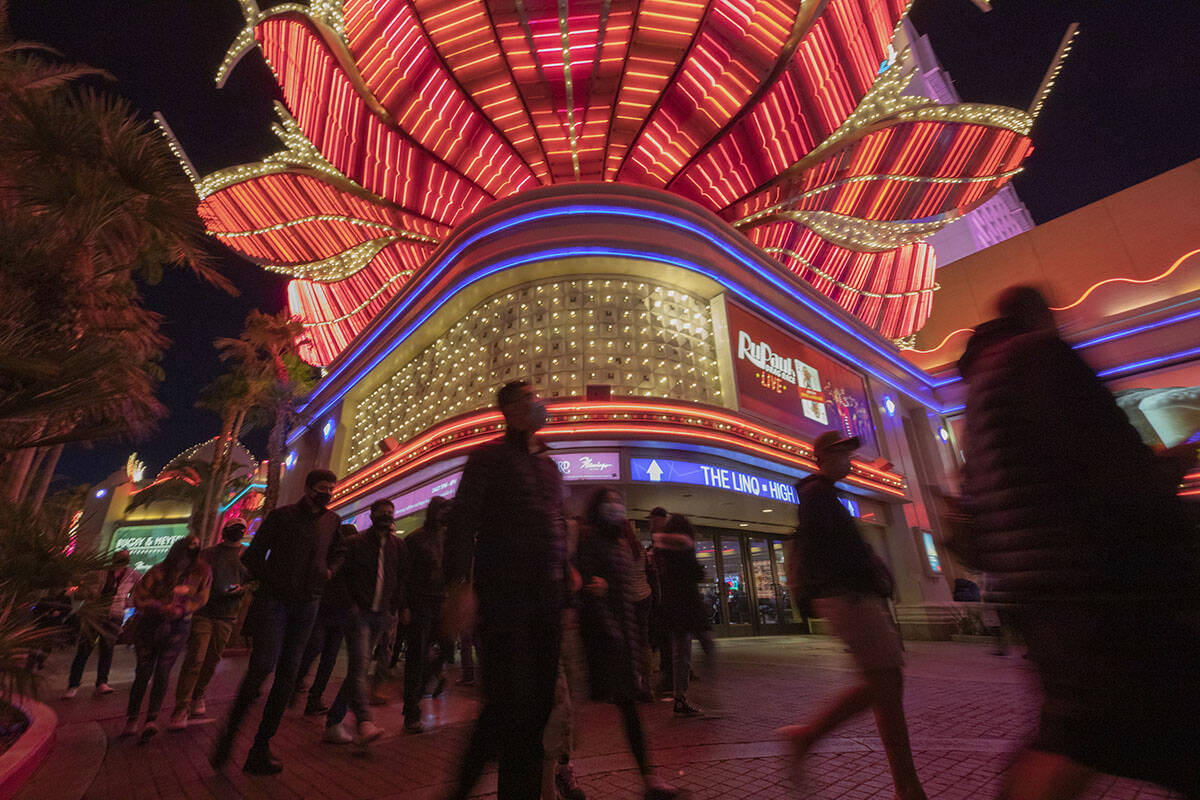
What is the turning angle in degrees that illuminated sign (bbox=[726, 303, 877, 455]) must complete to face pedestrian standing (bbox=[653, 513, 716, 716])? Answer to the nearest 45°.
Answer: approximately 45° to its right

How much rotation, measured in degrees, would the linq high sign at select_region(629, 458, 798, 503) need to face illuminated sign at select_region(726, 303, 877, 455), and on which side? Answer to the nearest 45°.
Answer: approximately 90° to its left

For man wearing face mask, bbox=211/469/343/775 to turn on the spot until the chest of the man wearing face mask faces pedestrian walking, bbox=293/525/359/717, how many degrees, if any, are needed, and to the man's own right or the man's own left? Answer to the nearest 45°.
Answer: approximately 135° to the man's own left

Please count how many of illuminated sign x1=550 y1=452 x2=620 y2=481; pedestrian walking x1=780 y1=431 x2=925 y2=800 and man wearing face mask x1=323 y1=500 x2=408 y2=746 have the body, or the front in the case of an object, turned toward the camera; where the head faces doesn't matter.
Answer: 2
